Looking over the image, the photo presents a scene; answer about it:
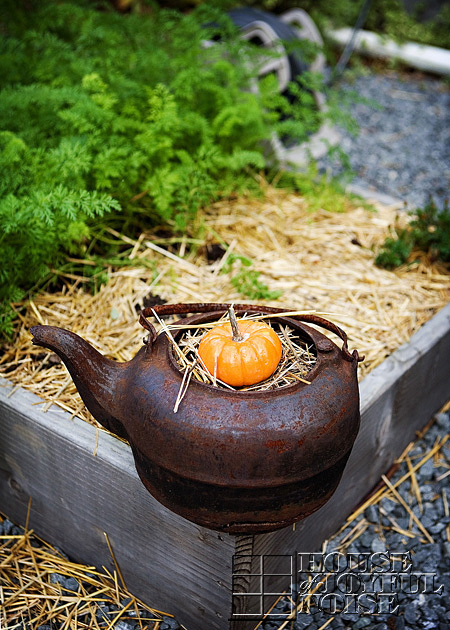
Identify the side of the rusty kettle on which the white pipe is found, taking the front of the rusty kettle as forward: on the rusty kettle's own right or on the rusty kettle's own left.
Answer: on the rusty kettle's own right

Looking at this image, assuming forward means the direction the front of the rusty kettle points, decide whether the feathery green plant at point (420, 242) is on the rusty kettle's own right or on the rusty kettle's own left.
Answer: on the rusty kettle's own right

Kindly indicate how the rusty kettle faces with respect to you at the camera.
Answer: facing to the left of the viewer

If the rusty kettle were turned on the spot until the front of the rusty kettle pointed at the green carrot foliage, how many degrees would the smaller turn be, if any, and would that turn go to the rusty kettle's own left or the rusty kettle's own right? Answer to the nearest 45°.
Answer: approximately 90° to the rusty kettle's own right
